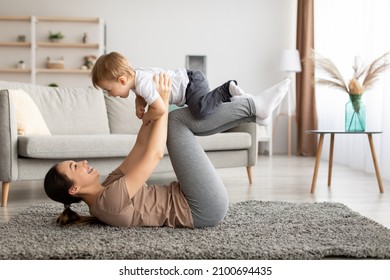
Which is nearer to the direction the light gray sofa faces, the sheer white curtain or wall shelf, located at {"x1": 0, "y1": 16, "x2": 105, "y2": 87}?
the sheer white curtain

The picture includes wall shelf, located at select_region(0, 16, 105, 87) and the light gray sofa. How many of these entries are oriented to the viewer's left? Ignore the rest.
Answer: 0

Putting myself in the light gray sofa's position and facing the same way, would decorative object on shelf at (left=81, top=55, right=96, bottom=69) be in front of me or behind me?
behind

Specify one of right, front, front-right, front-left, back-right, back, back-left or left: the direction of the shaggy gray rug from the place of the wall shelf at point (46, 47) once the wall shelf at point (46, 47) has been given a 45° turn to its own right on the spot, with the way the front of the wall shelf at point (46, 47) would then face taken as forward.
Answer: front-left

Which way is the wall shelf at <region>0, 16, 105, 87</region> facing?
toward the camera

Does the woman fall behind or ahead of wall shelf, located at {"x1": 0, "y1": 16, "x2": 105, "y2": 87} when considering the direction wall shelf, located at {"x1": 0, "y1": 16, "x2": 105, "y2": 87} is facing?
ahead

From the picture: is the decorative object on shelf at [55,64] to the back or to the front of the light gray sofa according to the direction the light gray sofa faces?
to the back

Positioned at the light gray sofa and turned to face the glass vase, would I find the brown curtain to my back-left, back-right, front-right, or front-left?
front-left

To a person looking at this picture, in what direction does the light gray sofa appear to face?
facing the viewer and to the right of the viewer

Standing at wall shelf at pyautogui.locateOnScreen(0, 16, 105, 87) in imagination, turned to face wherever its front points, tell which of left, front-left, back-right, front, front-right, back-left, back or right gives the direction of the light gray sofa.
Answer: front
